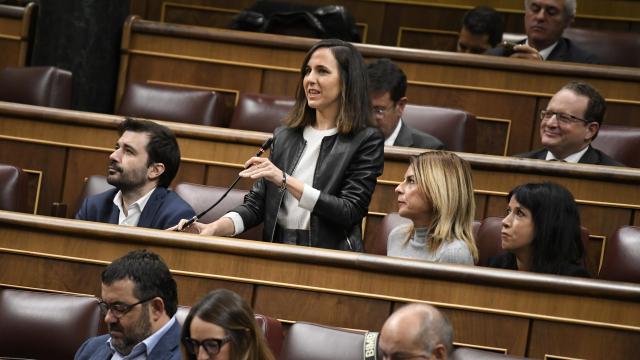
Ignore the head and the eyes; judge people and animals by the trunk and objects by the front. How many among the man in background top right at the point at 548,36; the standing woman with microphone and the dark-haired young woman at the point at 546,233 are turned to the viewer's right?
0

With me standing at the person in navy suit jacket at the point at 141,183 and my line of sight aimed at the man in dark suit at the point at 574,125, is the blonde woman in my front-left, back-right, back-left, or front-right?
front-right

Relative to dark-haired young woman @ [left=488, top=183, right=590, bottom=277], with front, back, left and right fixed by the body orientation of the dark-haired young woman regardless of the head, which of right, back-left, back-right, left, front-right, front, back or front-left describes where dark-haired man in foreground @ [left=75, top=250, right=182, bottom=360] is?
front

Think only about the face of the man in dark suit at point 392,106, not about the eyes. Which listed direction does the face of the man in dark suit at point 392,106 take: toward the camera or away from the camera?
toward the camera

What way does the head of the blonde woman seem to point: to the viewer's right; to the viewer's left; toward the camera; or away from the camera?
to the viewer's left

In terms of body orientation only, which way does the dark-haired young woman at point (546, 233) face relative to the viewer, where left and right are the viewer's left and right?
facing the viewer and to the left of the viewer

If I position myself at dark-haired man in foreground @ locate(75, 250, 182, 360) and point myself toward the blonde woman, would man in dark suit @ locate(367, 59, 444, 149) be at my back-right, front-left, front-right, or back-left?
front-left

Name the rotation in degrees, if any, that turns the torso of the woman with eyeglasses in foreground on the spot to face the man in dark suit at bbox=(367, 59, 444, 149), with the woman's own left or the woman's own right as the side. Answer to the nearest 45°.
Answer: approximately 135° to the woman's own right

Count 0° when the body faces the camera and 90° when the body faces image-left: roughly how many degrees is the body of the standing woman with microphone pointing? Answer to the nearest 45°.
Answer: approximately 45°

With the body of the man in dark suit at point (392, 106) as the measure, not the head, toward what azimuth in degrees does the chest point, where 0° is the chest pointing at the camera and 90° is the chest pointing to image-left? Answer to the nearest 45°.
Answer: approximately 45°
